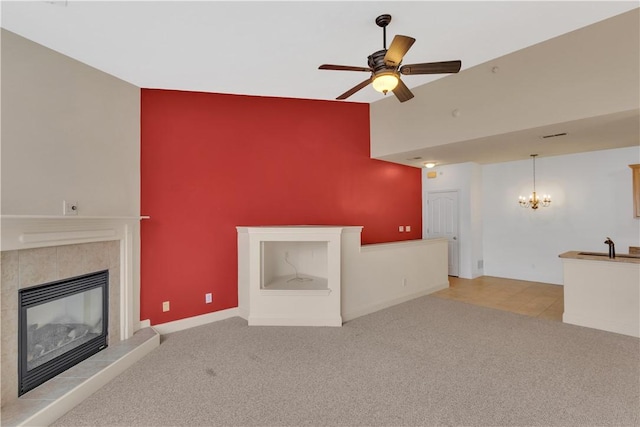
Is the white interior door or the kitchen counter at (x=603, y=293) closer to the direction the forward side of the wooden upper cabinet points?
the kitchen counter

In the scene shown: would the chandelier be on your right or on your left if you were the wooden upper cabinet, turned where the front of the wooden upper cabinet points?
on your right

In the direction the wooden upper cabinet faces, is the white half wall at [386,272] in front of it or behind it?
in front

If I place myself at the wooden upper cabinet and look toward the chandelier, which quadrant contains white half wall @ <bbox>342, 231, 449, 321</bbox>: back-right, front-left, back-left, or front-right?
front-left

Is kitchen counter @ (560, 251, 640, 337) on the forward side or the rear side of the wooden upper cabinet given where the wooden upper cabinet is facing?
on the forward side

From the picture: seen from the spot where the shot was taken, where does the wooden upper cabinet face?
facing the viewer
